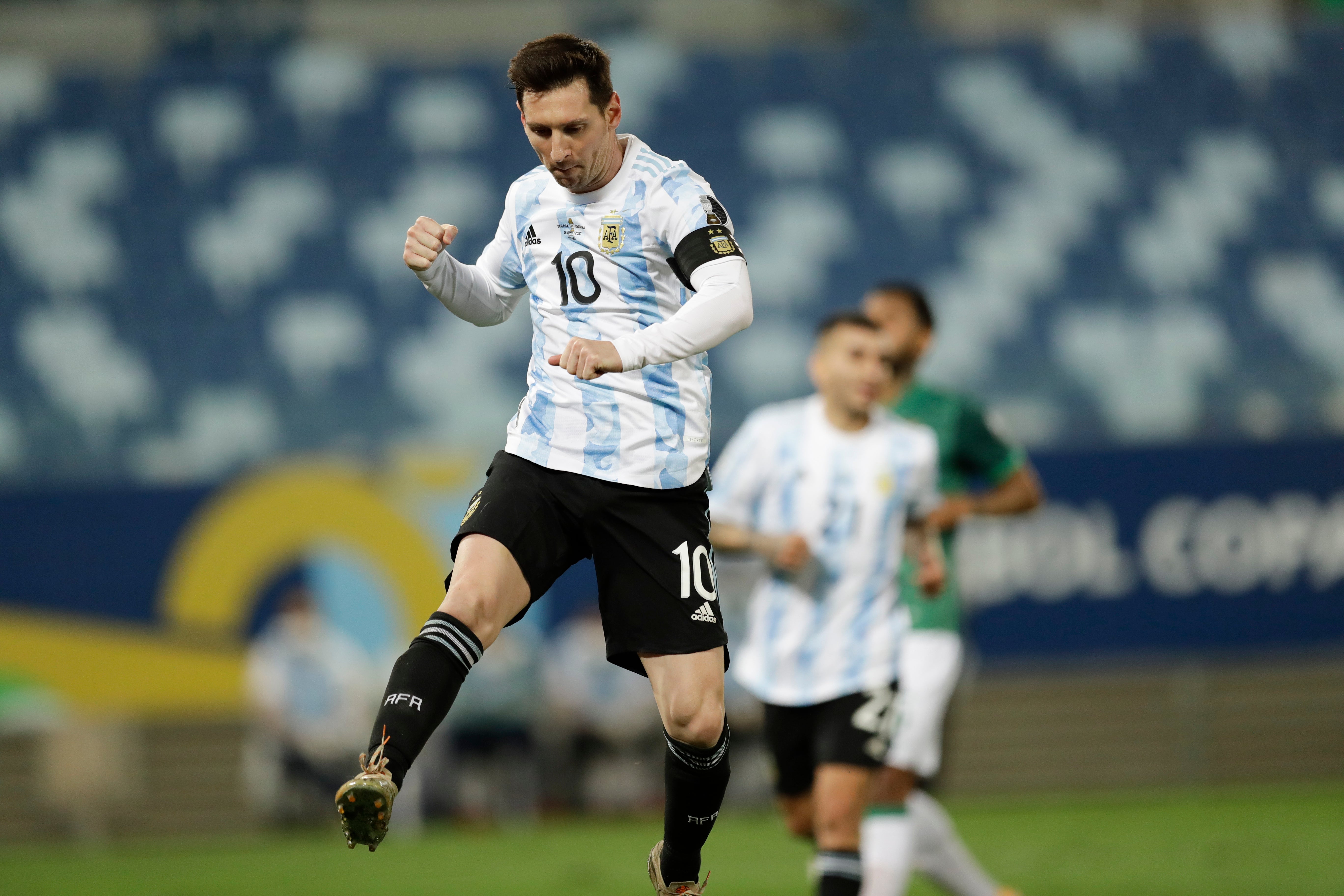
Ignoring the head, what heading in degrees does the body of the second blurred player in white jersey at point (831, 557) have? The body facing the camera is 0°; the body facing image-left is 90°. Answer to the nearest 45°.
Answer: approximately 0°

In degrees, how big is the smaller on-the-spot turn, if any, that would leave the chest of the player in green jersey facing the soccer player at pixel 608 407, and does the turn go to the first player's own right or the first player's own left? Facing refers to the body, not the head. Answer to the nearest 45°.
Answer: approximately 45° to the first player's own left

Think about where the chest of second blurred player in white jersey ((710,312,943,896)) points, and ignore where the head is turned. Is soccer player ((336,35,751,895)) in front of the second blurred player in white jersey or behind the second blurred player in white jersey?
in front

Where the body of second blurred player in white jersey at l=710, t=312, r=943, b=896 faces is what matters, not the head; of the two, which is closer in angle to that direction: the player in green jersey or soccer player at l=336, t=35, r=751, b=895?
the soccer player

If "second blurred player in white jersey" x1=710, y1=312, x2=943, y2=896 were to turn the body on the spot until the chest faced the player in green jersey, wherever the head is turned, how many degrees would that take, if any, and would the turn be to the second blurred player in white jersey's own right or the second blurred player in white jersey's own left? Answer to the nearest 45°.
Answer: approximately 180°

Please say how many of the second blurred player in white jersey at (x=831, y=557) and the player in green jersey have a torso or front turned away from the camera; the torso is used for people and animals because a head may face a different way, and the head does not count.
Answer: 0

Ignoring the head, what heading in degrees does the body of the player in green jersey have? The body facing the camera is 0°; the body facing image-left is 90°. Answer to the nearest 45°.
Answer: approximately 45°
